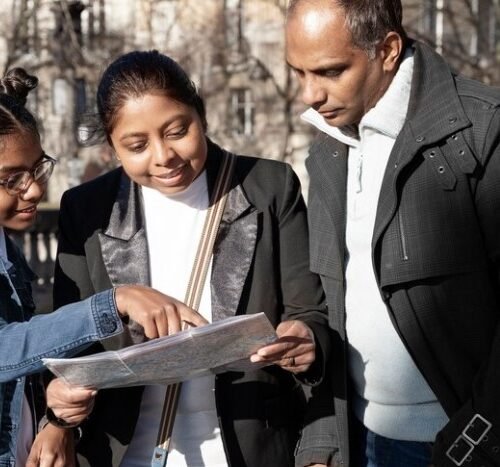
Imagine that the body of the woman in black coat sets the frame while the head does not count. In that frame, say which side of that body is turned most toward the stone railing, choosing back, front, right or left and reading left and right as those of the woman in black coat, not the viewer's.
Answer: back

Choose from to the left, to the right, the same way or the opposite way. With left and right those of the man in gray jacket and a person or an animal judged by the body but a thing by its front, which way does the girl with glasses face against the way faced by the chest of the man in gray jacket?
to the left

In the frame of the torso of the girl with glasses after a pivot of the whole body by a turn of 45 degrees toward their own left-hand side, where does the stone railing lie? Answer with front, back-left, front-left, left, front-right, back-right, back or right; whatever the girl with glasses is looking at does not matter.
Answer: left

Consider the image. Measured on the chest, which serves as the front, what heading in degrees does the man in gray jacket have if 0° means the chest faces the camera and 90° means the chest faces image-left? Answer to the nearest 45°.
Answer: approximately 45°

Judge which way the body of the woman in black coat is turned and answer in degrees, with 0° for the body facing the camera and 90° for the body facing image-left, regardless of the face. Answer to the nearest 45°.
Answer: approximately 0°

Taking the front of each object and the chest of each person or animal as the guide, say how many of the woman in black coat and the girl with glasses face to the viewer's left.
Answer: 0

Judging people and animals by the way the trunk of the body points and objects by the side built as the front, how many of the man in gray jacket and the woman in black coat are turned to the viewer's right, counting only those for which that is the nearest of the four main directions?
0

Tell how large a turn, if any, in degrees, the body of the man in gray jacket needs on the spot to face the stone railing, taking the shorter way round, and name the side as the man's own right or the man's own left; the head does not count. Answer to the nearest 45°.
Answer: approximately 90° to the man's own right

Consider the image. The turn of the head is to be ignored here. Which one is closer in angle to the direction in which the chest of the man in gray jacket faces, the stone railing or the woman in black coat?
the woman in black coat
